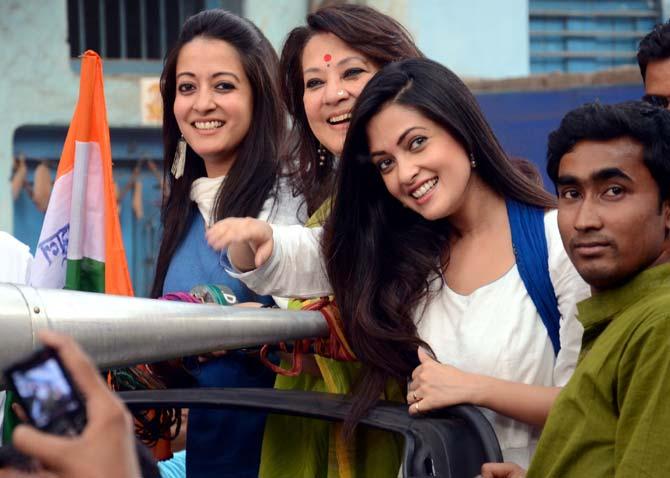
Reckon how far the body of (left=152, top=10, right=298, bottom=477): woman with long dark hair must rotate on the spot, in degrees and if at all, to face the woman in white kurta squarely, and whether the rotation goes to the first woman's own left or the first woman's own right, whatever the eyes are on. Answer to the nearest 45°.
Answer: approximately 90° to the first woman's own left

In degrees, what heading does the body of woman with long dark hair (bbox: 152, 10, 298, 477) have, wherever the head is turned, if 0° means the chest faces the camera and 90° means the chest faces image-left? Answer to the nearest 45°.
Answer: approximately 45°

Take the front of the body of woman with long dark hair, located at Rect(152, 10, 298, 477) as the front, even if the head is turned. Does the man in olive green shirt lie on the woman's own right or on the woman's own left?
on the woman's own left
